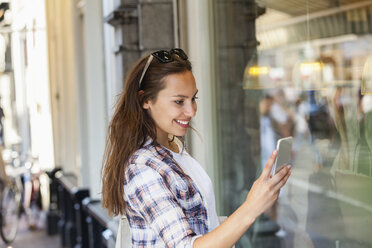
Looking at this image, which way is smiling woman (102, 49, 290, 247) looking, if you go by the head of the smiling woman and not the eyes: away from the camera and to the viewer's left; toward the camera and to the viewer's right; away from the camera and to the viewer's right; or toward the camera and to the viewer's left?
toward the camera and to the viewer's right

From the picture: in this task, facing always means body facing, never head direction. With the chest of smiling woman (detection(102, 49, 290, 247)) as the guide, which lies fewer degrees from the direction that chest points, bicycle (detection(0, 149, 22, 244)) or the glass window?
the glass window

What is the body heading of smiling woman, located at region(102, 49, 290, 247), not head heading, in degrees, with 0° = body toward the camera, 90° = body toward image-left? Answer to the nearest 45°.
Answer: approximately 270°

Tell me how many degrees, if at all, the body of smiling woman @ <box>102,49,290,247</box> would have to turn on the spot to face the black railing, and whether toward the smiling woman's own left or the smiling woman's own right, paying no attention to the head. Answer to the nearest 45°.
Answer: approximately 90° to the smiling woman's own left

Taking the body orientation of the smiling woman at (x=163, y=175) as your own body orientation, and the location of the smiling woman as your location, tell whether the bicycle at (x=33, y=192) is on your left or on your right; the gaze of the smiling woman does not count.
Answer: on your left

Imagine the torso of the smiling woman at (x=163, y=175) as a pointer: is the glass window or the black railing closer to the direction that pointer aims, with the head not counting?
the glass window
